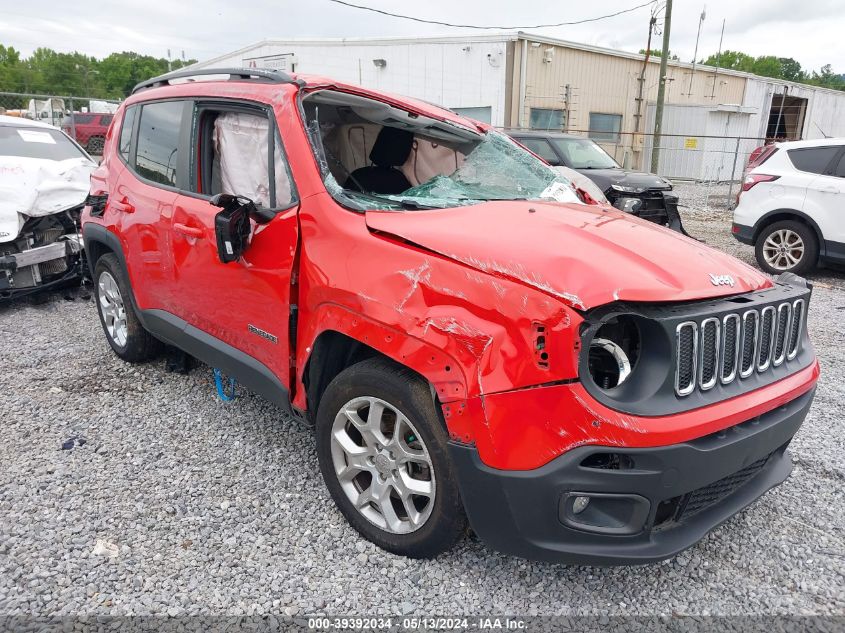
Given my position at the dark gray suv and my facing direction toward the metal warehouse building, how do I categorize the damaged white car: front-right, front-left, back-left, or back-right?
back-left

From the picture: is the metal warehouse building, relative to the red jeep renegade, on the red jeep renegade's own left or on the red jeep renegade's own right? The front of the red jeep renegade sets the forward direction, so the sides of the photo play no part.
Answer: on the red jeep renegade's own left

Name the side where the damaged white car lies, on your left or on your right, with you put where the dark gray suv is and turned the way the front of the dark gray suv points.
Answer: on your right

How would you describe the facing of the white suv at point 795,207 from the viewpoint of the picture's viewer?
facing to the right of the viewer

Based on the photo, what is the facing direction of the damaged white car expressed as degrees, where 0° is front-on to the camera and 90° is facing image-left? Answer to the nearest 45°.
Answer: approximately 315°

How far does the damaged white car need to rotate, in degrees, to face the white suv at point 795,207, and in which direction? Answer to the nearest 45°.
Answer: approximately 45° to its left

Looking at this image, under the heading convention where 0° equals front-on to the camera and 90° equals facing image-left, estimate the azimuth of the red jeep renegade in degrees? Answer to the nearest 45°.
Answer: approximately 315°

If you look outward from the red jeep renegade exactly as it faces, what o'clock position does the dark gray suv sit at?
The dark gray suv is roughly at 8 o'clock from the red jeep renegade.
